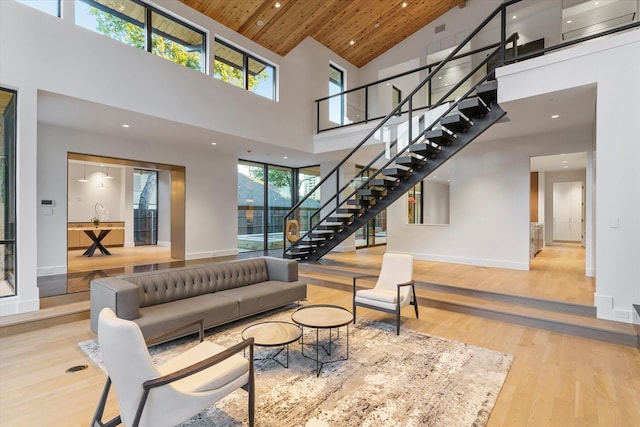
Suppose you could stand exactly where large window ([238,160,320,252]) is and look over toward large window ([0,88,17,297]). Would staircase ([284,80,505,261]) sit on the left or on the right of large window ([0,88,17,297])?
left

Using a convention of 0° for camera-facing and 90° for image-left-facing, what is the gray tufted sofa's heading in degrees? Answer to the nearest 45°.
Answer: approximately 315°

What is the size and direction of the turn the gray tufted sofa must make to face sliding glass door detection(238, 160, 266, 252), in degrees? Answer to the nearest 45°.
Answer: approximately 135° to its left

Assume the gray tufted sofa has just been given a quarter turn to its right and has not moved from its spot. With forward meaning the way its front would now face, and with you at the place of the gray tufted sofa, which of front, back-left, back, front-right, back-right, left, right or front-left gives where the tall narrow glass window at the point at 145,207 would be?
back-right

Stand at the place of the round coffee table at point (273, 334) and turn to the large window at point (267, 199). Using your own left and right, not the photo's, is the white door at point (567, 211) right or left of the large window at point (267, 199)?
right
